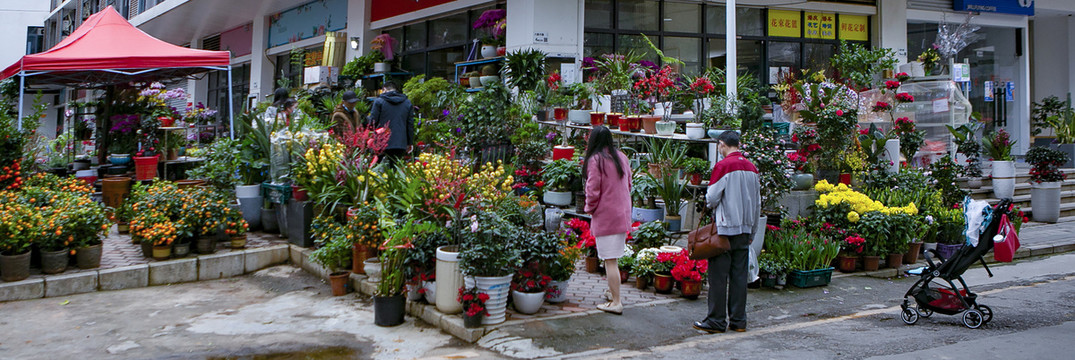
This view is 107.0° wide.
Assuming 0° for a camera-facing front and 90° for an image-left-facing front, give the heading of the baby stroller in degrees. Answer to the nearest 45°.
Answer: approximately 90°

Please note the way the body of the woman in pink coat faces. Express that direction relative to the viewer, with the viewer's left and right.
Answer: facing away from the viewer and to the left of the viewer

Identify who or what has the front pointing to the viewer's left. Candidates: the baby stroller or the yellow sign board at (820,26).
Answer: the baby stroller

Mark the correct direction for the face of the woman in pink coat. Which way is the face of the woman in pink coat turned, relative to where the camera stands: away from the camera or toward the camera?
away from the camera

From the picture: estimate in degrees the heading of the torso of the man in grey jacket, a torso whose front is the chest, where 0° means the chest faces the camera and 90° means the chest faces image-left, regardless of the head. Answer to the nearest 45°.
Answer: approximately 135°
